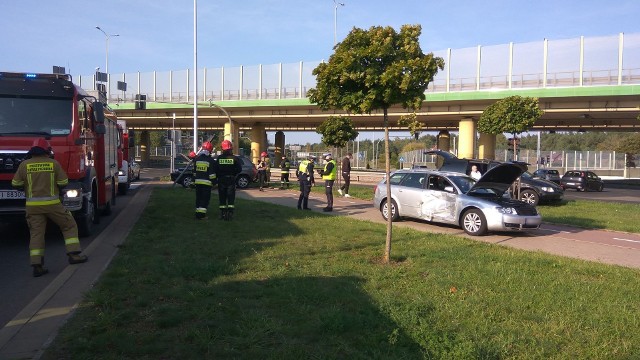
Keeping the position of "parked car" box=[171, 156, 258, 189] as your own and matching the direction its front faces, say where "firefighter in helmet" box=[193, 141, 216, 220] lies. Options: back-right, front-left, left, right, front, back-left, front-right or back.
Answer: left

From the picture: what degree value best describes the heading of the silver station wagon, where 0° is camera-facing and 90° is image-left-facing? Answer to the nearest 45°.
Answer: approximately 315°

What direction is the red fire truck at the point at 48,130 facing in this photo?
toward the camera

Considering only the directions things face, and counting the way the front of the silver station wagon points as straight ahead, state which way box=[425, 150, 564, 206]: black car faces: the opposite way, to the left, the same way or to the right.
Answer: the same way

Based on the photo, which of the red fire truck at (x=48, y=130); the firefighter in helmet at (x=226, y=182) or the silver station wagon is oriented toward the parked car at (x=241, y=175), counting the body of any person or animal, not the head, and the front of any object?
the firefighter in helmet
